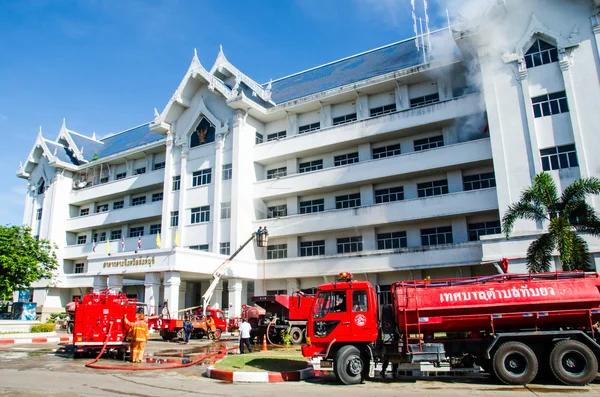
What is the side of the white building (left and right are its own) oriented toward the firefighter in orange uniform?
front

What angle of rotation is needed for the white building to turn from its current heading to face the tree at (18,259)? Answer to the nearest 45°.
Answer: approximately 45° to its right

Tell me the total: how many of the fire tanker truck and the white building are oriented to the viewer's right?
0

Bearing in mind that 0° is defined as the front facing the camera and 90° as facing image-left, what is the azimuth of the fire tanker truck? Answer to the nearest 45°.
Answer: approximately 90°

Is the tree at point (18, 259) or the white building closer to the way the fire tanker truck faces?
the tree

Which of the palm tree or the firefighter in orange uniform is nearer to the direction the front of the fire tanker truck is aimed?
the firefighter in orange uniform

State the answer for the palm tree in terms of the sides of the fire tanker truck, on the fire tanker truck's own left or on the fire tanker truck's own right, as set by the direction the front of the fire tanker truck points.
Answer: on the fire tanker truck's own right

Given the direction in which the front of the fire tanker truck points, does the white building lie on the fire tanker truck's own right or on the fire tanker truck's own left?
on the fire tanker truck's own right

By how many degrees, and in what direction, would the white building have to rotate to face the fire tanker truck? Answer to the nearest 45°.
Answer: approximately 45° to its left

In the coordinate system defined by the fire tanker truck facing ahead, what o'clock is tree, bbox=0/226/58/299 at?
The tree is roughly at 1 o'clock from the fire tanker truck.

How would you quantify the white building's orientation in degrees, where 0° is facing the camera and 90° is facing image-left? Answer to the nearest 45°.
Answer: approximately 45°

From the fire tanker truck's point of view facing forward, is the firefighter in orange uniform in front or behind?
in front

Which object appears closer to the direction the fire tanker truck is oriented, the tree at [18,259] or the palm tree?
the tree
